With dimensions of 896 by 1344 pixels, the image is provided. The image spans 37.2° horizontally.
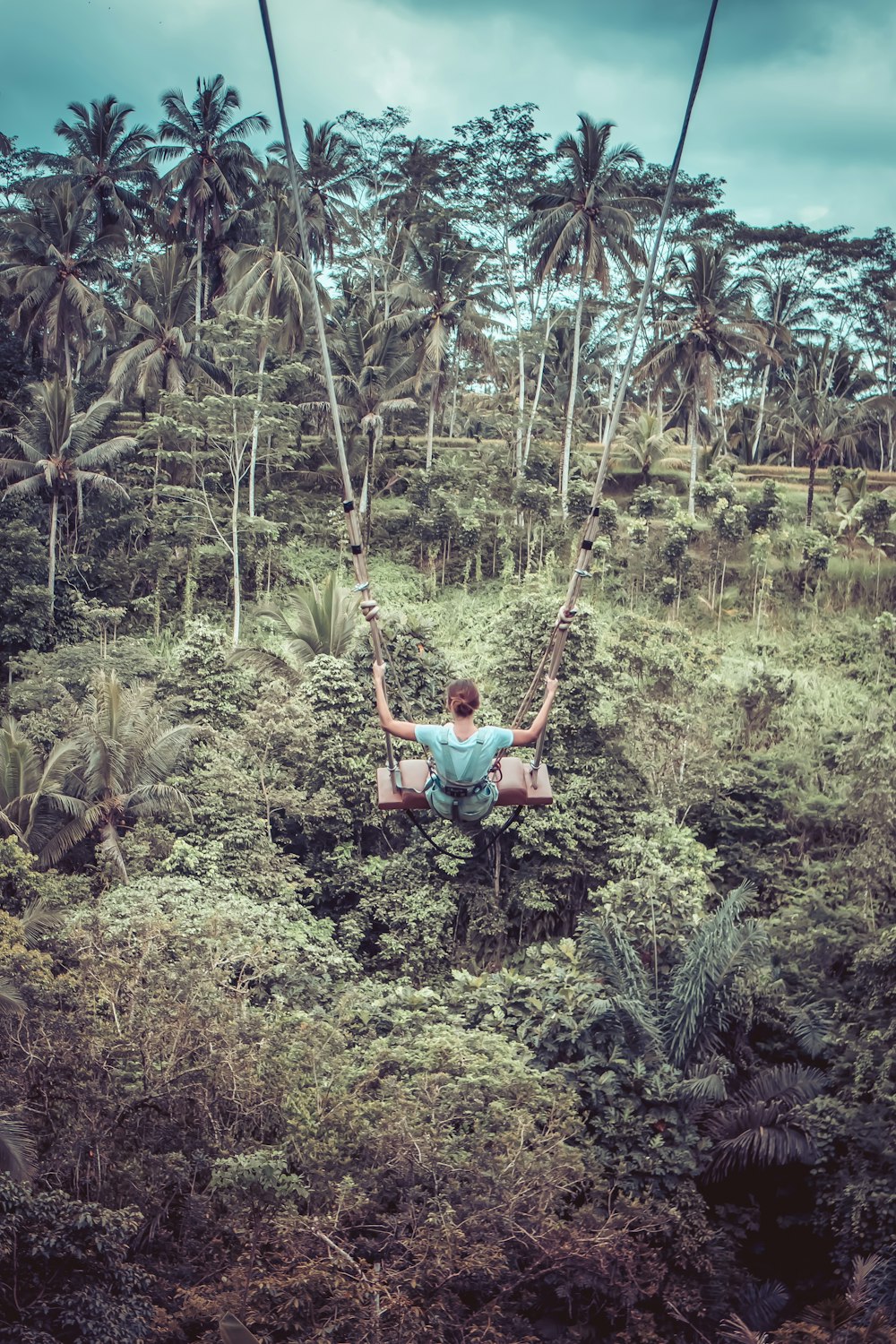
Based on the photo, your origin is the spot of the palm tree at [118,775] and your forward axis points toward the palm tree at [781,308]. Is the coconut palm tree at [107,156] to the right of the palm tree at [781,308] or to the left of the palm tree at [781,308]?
left

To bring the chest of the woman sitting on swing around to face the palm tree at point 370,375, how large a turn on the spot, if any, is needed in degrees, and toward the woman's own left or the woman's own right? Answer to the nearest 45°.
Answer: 0° — they already face it

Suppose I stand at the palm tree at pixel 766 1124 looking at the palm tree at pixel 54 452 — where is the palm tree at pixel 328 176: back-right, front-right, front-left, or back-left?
front-right

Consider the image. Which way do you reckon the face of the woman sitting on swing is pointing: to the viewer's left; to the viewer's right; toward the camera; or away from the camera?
away from the camera

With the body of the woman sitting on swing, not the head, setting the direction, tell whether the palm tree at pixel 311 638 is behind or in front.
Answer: in front

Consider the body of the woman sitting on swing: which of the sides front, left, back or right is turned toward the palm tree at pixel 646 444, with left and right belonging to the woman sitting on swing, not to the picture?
front

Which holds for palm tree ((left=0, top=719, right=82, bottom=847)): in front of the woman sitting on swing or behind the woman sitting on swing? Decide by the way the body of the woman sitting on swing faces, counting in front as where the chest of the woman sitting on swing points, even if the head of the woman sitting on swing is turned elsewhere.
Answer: in front

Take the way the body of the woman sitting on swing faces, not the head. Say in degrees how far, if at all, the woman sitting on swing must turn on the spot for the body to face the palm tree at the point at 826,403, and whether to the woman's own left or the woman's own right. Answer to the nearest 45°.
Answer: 0° — they already face it

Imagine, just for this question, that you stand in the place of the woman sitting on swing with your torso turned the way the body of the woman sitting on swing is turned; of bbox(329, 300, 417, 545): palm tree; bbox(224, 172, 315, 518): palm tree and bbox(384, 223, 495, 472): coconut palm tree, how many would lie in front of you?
3

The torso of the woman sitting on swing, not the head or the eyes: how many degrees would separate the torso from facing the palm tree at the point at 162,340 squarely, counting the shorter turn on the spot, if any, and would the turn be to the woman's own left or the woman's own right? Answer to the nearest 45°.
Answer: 0° — they already face it

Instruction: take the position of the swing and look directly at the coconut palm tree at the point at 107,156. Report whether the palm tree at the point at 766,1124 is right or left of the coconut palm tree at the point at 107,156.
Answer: right

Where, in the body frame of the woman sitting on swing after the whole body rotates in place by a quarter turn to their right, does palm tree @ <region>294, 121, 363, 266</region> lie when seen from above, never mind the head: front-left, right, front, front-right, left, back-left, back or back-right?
left

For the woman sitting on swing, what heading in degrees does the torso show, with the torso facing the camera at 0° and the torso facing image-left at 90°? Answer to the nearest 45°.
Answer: approximately 180°

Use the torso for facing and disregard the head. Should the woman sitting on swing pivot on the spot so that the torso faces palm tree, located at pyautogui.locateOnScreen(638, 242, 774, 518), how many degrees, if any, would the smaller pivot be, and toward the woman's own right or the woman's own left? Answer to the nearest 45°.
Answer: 0° — they already face it

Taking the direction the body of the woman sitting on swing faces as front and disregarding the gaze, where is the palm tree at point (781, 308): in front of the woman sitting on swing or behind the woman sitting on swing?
in front

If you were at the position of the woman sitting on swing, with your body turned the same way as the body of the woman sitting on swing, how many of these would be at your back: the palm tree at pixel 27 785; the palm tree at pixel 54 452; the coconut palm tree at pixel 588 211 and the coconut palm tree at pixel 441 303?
0

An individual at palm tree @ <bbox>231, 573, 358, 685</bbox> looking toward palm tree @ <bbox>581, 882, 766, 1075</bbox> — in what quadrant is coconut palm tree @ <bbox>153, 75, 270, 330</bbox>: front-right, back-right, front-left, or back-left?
back-left
